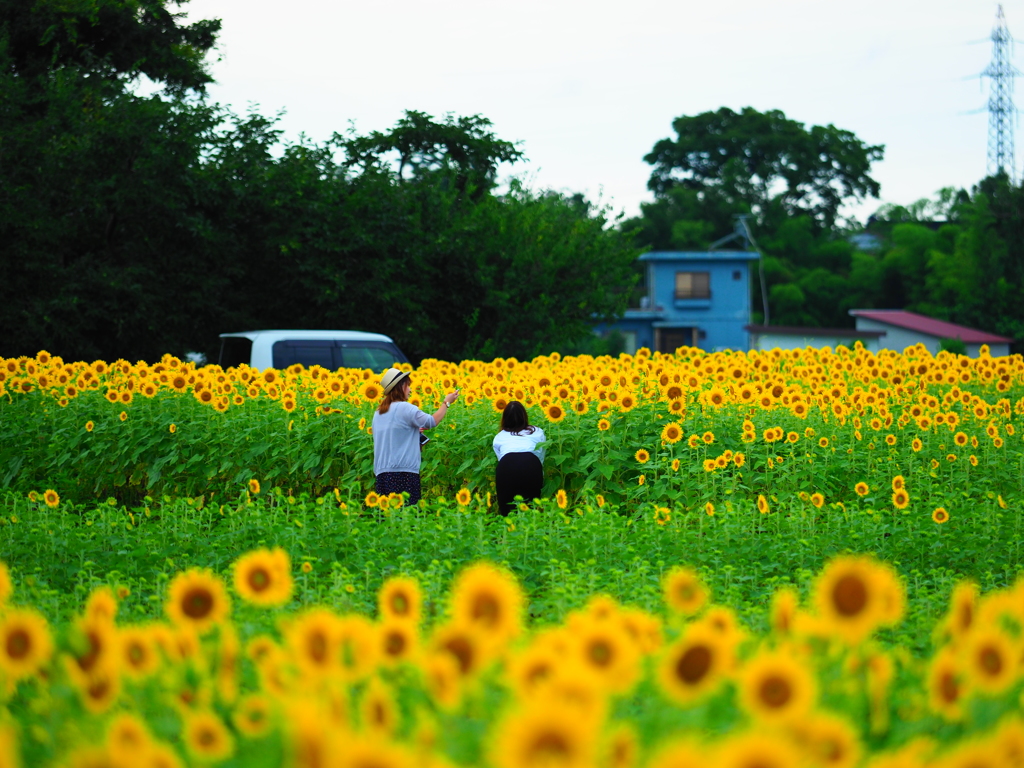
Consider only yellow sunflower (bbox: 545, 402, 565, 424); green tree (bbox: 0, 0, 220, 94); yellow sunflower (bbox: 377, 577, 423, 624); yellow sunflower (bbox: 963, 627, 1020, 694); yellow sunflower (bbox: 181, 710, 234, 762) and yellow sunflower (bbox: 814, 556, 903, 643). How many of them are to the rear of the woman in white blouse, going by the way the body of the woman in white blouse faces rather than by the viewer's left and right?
4

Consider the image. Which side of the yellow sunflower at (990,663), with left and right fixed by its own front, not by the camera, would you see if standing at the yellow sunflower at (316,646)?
right

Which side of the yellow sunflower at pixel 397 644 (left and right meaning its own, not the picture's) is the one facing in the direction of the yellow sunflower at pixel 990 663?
left

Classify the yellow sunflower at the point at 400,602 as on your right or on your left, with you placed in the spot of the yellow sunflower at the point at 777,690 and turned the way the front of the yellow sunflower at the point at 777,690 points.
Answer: on your right

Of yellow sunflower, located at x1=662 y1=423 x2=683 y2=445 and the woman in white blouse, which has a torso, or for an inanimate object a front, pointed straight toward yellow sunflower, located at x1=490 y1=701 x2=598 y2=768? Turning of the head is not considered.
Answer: yellow sunflower, located at x1=662 y1=423 x2=683 y2=445

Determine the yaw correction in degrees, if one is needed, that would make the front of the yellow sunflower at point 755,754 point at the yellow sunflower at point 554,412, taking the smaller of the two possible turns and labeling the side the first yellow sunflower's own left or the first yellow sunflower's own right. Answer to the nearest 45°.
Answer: approximately 180°
